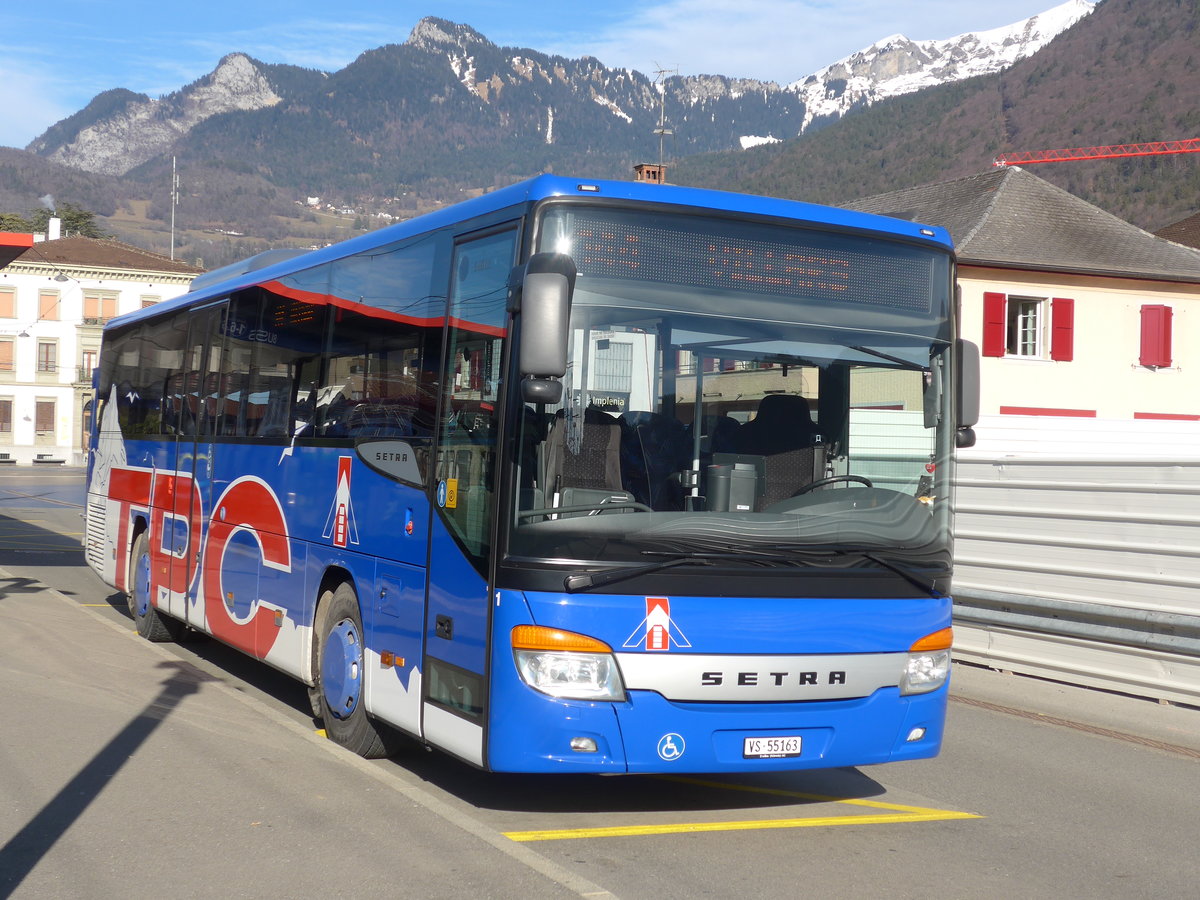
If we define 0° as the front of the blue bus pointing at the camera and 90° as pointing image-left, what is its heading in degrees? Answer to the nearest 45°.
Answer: approximately 315°

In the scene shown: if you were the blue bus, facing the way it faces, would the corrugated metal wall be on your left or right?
on your left

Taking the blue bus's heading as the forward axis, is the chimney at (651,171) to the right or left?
on its left

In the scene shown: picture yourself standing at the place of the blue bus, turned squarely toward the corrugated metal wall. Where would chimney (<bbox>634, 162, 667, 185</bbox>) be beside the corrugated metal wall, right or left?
left
